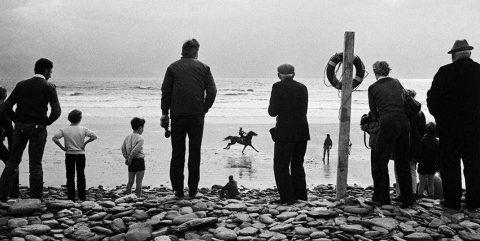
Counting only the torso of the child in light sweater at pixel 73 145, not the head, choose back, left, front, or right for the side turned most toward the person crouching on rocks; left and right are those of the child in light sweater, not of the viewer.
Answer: right

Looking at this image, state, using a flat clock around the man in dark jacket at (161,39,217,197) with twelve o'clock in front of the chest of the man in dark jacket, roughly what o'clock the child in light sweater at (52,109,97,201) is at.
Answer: The child in light sweater is roughly at 10 o'clock from the man in dark jacket.

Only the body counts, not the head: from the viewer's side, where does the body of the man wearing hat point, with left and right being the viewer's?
facing away from the viewer

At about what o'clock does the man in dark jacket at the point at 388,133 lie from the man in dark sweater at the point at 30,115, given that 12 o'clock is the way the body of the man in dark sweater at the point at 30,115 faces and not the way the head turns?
the man in dark jacket at the point at 388,133 is roughly at 4 o'clock from the man in dark sweater at the point at 30,115.

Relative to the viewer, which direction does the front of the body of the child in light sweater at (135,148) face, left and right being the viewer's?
facing away from the viewer and to the right of the viewer

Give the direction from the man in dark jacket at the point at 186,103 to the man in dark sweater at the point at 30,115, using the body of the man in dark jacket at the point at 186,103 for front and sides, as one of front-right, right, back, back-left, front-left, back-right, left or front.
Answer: left

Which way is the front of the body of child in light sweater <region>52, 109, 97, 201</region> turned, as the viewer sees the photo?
away from the camera

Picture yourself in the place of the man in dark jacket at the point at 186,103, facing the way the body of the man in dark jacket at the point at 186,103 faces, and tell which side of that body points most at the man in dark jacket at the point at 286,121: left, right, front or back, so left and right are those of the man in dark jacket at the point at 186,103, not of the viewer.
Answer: right

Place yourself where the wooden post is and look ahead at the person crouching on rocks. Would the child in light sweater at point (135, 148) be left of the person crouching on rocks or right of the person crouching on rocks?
left

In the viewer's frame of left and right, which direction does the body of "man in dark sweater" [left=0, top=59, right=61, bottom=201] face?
facing away from the viewer

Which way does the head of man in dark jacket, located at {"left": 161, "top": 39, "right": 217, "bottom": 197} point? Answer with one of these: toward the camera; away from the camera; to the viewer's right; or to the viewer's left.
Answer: away from the camera

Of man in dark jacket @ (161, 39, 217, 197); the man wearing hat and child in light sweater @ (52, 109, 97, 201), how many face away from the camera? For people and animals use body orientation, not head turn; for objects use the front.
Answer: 3
